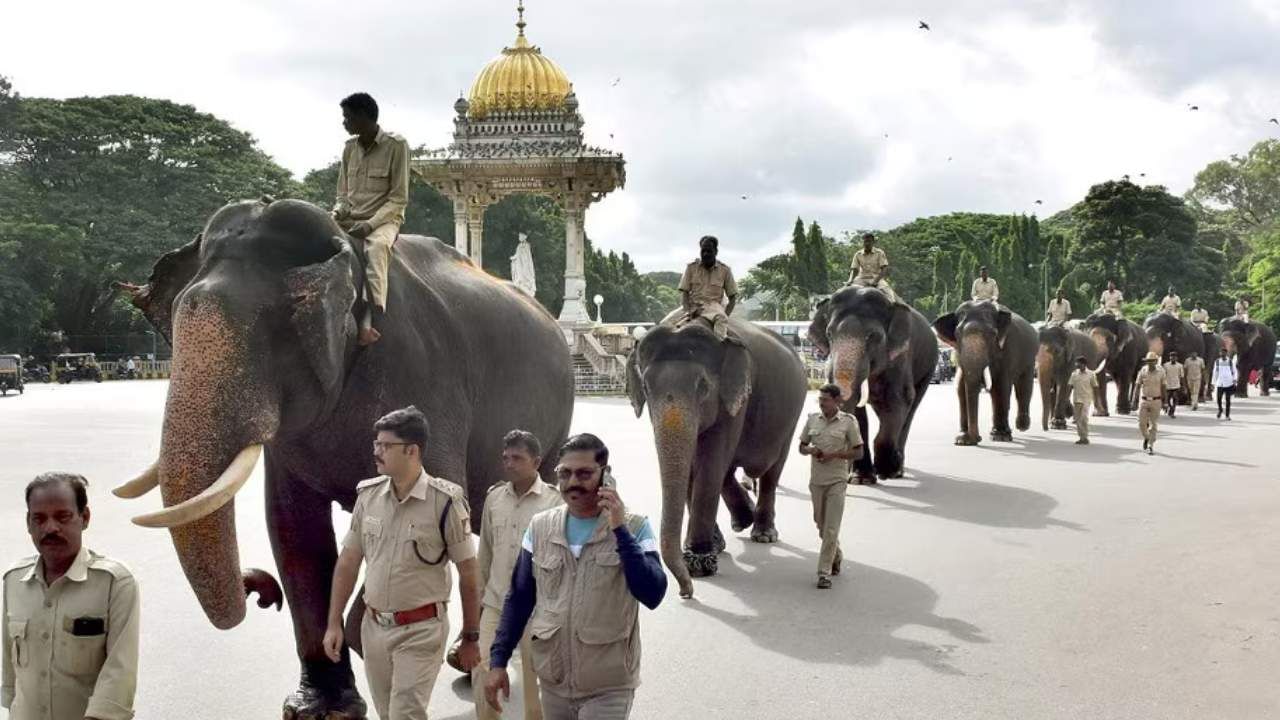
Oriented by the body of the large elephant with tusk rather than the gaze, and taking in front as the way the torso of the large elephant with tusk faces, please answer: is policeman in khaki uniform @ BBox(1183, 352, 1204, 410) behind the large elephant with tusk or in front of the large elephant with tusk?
behind

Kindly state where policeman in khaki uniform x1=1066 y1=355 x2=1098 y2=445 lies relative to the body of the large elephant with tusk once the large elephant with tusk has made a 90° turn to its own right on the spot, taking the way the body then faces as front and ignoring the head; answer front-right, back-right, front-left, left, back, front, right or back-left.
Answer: right

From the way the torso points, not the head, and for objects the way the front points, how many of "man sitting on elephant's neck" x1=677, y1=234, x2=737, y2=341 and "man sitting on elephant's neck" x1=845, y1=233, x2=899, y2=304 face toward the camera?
2

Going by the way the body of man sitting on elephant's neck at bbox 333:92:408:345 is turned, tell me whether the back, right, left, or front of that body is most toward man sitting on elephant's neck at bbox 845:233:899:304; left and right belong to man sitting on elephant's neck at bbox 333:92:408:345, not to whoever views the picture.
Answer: back

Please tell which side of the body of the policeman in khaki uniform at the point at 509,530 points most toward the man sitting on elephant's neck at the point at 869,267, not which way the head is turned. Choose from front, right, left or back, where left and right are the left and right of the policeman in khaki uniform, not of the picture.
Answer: back

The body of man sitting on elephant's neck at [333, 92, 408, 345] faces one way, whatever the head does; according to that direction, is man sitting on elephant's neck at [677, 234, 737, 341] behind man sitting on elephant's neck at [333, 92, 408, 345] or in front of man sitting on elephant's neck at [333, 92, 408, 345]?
behind

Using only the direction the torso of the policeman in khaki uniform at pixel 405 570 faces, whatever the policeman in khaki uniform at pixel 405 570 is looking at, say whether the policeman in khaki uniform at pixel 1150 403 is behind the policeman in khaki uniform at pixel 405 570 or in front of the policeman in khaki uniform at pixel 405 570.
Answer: behind

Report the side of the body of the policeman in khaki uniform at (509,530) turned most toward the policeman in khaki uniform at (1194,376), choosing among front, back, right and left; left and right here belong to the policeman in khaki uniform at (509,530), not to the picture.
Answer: back

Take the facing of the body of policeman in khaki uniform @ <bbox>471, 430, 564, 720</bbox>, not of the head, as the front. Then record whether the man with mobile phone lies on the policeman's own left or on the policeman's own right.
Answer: on the policeman's own left

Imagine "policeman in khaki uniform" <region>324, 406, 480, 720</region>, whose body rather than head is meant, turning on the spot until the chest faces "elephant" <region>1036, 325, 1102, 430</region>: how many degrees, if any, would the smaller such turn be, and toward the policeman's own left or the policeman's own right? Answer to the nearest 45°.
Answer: approximately 180°
